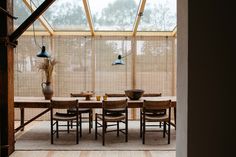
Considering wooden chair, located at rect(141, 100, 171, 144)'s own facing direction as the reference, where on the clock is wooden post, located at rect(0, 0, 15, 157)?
The wooden post is roughly at 8 o'clock from the wooden chair.

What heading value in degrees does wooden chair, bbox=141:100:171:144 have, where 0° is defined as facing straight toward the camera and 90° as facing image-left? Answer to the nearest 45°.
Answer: approximately 180°
